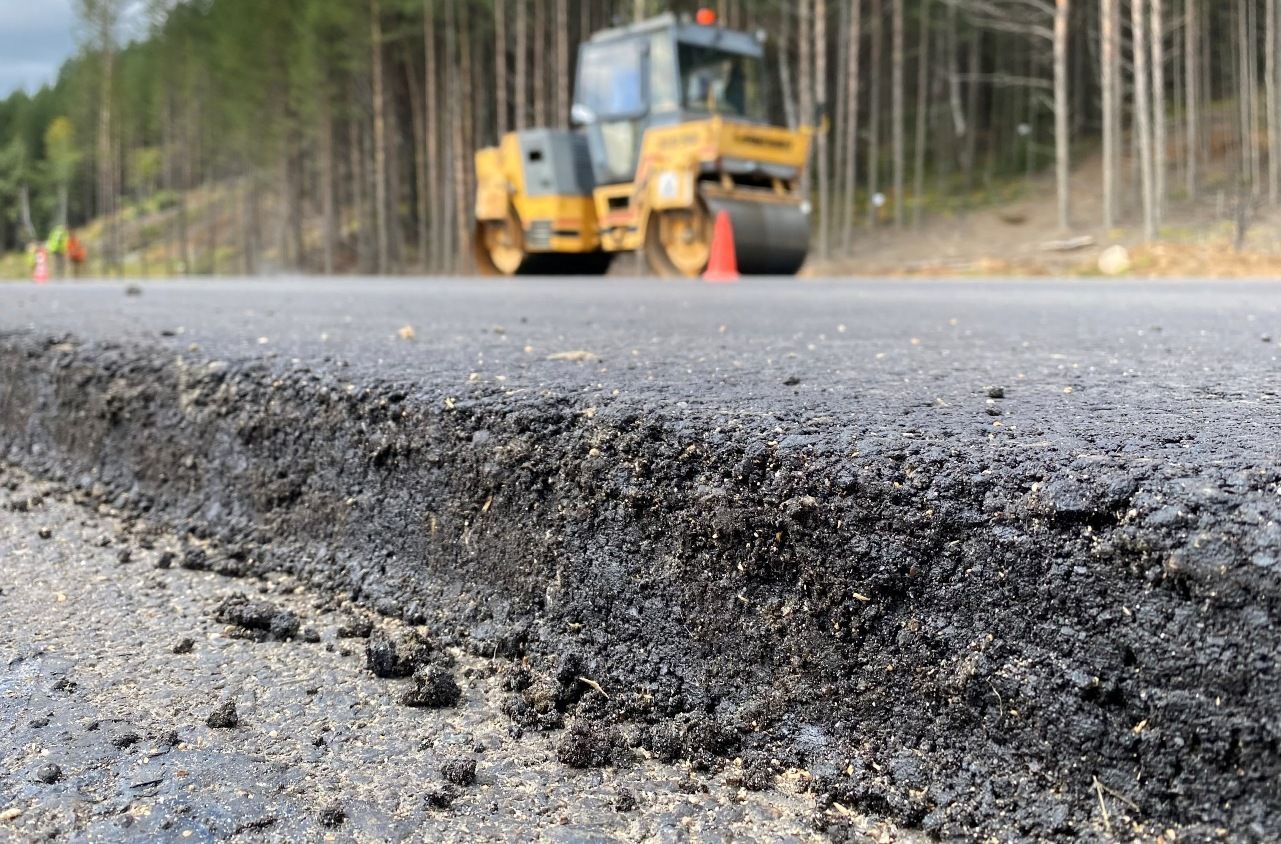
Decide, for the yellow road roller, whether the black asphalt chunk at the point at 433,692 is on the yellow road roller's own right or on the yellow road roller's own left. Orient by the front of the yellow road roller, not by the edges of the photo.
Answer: on the yellow road roller's own right

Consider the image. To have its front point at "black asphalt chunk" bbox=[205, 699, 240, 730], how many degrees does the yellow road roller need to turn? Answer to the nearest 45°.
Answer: approximately 45° to its right

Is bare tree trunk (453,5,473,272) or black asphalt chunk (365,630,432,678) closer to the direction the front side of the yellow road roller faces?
the black asphalt chunk

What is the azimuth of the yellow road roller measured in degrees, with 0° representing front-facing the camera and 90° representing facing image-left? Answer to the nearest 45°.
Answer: approximately 315°

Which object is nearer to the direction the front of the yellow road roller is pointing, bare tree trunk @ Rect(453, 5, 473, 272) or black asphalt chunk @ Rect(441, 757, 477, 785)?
the black asphalt chunk

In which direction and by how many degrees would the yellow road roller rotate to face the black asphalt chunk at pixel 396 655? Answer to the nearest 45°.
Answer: approximately 45° to its right

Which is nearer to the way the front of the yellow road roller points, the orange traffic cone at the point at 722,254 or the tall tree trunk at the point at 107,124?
the orange traffic cone

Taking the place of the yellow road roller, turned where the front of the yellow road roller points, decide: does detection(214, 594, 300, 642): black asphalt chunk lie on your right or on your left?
on your right

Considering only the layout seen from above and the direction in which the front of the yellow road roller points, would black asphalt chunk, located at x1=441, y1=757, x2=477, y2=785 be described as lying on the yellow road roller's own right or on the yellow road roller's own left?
on the yellow road roller's own right

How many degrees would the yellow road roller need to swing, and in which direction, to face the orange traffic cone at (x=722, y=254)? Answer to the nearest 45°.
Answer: approximately 45° to its right

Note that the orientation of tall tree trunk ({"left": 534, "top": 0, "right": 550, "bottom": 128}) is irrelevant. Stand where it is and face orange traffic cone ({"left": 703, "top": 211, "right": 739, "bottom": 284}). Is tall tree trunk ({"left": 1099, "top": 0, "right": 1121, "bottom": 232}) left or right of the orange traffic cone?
left

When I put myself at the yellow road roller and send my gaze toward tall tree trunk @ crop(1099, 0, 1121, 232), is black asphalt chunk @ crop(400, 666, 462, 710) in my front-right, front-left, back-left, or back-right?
back-right
